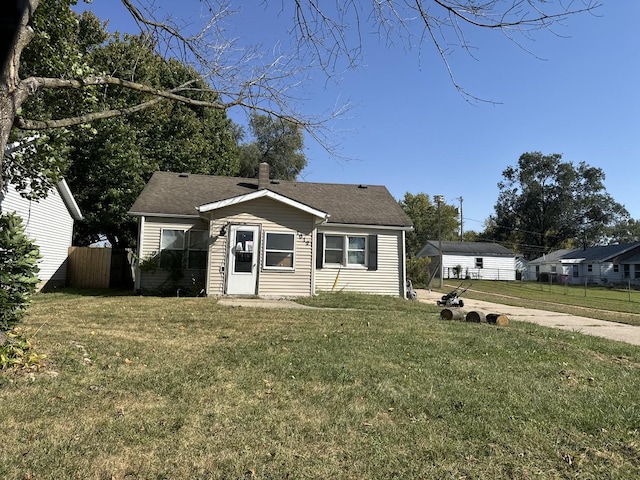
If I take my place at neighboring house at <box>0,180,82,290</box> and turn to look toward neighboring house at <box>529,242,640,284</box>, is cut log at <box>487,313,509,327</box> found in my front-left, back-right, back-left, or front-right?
front-right

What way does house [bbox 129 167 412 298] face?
toward the camera

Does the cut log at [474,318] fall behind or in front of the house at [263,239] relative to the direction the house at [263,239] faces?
in front

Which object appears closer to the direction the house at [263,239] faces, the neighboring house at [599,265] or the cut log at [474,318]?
the cut log

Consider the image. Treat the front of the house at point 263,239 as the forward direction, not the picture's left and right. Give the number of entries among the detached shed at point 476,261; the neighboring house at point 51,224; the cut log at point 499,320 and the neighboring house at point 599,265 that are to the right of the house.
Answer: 1

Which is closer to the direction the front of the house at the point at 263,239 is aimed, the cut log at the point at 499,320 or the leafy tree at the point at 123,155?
the cut log

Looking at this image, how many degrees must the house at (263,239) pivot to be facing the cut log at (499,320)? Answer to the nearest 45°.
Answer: approximately 45° to its left

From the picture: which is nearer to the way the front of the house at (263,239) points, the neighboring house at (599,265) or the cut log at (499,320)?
the cut log

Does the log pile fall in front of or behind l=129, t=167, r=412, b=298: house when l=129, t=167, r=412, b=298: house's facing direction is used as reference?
in front

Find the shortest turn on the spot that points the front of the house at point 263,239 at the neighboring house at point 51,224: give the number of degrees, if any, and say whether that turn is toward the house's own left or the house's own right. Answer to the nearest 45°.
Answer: approximately 90° to the house's own right

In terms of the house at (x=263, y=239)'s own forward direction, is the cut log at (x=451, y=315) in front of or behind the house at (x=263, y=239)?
in front

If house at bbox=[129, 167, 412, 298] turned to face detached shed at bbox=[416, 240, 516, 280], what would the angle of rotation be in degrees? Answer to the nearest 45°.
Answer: approximately 135° to its left

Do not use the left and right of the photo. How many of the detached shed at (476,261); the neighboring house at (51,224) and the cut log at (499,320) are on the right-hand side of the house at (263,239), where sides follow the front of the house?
1

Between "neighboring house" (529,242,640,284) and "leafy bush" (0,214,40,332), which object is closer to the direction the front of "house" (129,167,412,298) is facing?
the leafy bush
